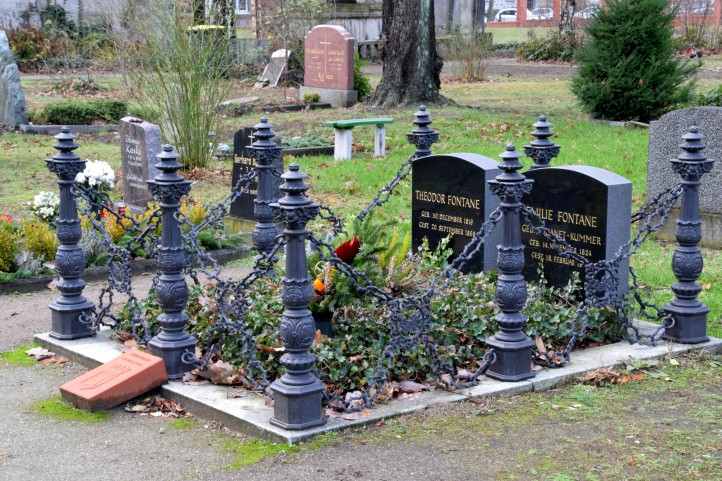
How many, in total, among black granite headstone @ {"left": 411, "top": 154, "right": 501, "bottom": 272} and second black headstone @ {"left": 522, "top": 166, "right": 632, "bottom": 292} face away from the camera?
0

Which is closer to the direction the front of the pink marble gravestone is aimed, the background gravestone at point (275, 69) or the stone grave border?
the stone grave border

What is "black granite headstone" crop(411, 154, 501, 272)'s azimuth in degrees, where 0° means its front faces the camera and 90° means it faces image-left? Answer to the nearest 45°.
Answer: approximately 45°

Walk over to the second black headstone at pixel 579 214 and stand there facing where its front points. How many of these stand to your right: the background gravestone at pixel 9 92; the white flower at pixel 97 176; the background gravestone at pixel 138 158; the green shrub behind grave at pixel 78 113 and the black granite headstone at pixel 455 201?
5

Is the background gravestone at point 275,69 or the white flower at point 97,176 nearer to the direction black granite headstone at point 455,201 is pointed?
the white flower

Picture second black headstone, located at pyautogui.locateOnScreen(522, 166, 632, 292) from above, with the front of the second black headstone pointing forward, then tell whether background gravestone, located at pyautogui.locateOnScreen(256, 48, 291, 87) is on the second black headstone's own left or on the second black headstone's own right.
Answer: on the second black headstone's own right

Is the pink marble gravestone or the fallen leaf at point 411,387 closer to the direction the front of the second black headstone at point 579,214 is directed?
the fallen leaf

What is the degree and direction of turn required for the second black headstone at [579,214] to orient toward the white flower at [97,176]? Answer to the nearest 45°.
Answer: approximately 90° to its right

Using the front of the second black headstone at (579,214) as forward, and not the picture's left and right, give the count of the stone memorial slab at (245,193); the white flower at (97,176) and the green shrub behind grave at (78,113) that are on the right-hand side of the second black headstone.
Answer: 3

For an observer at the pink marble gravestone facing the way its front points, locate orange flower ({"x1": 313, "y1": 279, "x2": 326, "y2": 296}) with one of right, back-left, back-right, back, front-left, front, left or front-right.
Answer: front-left
